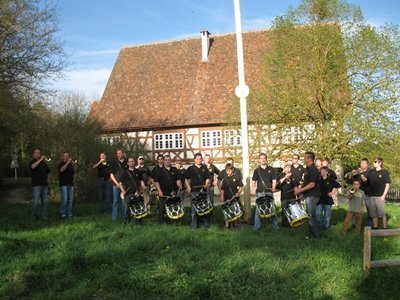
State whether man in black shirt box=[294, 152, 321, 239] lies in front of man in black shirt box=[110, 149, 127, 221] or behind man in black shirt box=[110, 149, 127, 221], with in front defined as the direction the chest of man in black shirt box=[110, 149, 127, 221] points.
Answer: in front

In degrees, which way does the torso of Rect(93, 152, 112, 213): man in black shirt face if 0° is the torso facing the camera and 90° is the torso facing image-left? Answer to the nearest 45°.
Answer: approximately 0°

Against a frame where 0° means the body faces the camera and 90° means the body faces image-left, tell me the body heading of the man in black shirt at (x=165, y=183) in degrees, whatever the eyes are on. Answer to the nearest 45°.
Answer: approximately 0°

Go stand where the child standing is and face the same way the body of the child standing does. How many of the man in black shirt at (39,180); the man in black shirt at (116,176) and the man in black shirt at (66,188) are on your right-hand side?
3
